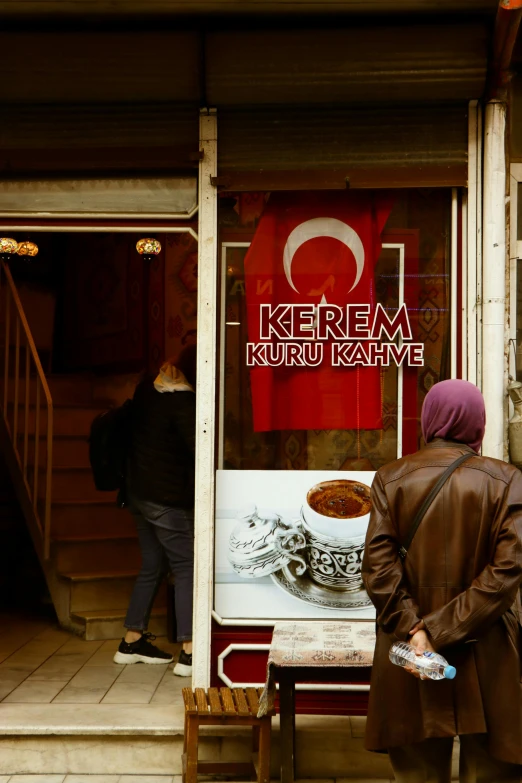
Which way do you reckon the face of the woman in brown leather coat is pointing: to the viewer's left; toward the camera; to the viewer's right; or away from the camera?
away from the camera

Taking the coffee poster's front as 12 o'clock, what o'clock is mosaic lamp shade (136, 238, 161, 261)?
The mosaic lamp shade is roughly at 5 o'clock from the coffee poster.

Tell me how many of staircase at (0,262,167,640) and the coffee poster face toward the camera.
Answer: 2

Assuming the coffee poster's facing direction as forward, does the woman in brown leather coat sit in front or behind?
in front

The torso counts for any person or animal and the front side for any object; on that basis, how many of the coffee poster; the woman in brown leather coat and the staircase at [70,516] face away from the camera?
1

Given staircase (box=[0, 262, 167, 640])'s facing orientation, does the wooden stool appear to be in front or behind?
in front

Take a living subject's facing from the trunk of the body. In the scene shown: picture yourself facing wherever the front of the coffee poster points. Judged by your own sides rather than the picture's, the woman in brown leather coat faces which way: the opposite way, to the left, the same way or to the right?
the opposite way

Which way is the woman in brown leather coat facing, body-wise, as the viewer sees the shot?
away from the camera
